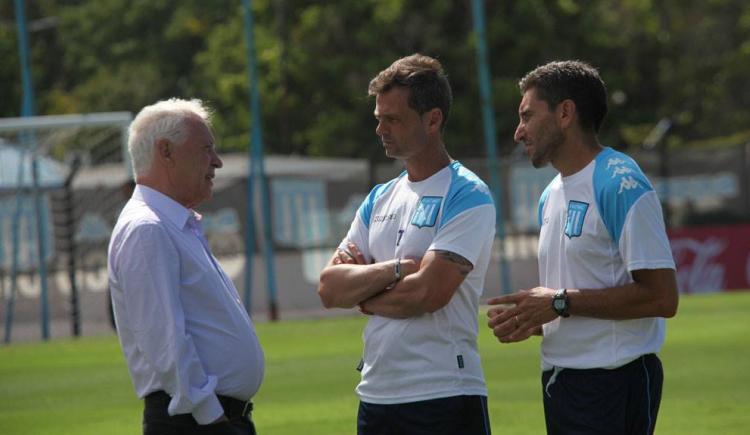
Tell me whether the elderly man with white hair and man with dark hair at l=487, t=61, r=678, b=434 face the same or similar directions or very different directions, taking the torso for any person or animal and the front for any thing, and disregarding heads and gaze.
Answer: very different directions

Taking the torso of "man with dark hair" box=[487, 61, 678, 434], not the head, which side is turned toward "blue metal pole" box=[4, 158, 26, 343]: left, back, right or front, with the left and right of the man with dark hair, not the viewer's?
right

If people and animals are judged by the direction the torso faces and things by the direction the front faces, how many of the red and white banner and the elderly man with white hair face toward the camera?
1

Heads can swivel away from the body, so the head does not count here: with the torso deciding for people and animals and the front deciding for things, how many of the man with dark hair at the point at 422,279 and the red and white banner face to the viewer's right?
0

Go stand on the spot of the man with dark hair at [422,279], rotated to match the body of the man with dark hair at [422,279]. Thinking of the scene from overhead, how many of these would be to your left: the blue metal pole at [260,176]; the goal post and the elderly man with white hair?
0

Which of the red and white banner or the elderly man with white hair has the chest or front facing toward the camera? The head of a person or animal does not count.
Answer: the red and white banner

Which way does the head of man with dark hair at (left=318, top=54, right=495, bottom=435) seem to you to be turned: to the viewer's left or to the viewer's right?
to the viewer's left

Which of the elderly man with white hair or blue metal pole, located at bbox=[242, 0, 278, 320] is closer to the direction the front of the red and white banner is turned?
the elderly man with white hair

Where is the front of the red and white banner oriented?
toward the camera

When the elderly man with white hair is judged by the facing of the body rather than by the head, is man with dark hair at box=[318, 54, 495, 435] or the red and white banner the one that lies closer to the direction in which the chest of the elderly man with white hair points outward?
the man with dark hair

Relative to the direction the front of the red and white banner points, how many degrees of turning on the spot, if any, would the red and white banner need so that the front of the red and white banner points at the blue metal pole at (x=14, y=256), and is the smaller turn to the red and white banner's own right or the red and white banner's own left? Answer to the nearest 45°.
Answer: approximately 45° to the red and white banner's own right

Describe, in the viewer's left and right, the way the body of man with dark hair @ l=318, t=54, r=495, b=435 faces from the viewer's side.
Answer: facing the viewer and to the left of the viewer

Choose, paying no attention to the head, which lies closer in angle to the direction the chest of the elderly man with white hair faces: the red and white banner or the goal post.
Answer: the red and white banner

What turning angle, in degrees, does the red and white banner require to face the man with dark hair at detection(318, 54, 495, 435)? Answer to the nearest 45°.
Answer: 0° — it already faces them

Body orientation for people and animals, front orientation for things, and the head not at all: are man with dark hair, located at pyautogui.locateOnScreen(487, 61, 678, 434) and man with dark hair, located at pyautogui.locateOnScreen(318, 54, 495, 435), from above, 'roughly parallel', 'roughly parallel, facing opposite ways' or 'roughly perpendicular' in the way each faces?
roughly parallel

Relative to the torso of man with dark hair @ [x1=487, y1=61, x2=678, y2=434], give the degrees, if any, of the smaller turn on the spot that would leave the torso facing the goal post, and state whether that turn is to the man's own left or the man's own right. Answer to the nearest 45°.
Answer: approximately 90° to the man's own right

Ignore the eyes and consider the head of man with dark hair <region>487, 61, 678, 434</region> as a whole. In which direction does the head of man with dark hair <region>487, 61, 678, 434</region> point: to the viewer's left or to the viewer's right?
to the viewer's left

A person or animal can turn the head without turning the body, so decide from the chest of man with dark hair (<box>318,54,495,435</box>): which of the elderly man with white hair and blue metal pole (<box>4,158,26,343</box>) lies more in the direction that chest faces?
the elderly man with white hair
